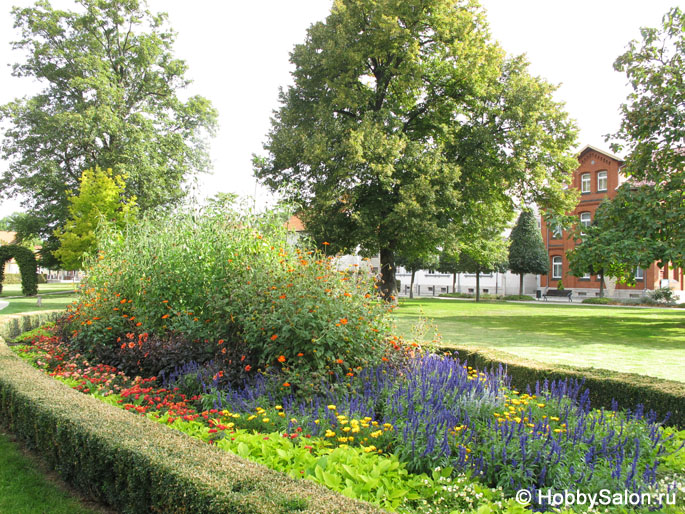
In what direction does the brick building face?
toward the camera

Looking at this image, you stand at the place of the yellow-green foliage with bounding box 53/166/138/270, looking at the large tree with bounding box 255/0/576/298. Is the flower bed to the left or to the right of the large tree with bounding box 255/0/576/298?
right

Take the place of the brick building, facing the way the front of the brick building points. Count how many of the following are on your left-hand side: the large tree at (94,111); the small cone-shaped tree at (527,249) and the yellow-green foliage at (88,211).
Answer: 0

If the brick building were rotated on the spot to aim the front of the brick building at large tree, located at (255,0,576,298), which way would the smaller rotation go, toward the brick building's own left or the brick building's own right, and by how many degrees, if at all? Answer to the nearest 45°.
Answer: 0° — it already faces it

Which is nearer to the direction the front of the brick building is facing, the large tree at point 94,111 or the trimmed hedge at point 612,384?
the trimmed hedge

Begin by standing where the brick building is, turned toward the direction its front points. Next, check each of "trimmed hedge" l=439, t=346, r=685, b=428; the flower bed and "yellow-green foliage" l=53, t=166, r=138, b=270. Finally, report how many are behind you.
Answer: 0

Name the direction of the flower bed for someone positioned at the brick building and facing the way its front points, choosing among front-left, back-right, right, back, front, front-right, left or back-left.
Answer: front

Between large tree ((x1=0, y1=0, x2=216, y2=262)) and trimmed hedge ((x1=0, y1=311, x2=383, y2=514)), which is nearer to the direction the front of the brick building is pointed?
the trimmed hedge

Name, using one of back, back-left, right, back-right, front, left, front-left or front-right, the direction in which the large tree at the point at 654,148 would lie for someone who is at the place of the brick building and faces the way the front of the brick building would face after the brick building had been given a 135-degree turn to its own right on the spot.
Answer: back-left

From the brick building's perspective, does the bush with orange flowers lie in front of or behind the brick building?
in front

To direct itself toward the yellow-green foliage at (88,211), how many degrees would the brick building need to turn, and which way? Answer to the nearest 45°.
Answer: approximately 45° to its right

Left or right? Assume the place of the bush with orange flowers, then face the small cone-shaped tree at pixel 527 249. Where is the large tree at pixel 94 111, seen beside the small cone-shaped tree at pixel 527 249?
left

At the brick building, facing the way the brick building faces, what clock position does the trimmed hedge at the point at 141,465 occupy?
The trimmed hedge is roughly at 12 o'clock from the brick building.
